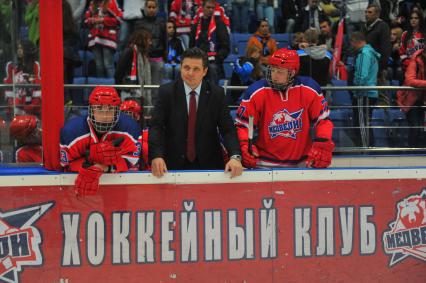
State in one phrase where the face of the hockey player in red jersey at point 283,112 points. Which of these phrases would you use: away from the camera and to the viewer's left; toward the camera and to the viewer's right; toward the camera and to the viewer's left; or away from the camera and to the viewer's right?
toward the camera and to the viewer's left

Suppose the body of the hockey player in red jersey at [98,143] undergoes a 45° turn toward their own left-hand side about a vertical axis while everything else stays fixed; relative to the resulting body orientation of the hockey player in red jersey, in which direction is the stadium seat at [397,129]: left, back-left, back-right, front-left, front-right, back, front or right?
left

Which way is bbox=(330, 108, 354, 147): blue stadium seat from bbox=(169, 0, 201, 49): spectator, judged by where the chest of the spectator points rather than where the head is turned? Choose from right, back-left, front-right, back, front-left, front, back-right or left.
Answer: front-left

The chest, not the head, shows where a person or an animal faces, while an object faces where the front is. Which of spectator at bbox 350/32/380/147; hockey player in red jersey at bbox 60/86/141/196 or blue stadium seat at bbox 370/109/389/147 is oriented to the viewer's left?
the spectator

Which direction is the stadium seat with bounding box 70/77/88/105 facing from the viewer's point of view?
toward the camera

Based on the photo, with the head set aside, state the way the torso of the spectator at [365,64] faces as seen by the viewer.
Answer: to the viewer's left

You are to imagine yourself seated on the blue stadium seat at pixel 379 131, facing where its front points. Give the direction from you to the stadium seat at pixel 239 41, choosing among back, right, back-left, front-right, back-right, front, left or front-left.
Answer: back-right

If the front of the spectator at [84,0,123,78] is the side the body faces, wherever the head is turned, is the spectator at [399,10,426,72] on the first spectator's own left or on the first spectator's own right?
on the first spectator's own left

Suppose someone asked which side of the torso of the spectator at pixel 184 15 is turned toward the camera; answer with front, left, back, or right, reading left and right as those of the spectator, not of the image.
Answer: front

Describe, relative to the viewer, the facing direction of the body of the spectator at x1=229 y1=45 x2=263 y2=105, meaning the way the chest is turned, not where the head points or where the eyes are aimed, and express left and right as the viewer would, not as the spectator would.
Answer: facing the viewer and to the left of the viewer

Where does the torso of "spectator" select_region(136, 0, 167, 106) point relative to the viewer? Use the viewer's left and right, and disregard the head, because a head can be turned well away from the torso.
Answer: facing the viewer
